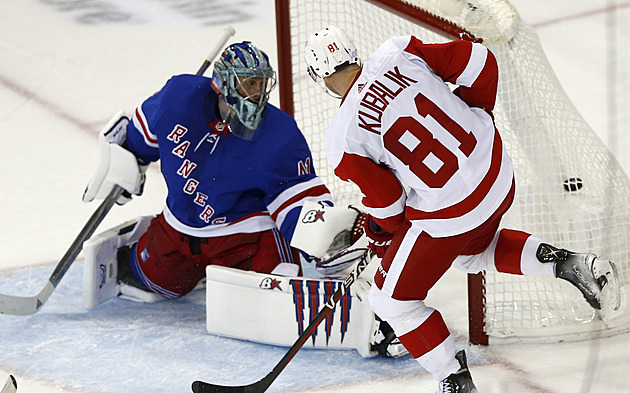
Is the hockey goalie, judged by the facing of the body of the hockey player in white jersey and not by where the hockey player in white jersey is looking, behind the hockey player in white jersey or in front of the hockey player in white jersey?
in front

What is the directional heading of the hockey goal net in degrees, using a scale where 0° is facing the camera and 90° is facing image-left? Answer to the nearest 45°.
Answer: approximately 45°

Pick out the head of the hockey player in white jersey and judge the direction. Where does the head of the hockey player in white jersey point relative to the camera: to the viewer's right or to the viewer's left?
to the viewer's left

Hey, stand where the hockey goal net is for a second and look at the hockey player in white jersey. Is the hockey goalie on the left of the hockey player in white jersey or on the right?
right

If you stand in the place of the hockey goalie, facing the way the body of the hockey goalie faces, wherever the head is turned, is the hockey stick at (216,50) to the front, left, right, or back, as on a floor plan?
back

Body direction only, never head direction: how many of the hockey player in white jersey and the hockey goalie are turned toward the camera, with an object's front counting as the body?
1

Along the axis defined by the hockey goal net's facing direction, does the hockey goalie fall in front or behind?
in front

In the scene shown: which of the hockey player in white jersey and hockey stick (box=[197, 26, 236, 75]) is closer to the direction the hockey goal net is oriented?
the hockey player in white jersey

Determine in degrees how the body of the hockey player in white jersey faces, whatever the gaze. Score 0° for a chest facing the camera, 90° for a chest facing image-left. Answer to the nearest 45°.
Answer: approximately 135°

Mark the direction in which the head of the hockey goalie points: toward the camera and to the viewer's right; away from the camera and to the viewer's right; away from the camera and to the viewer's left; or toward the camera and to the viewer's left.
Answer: toward the camera and to the viewer's right
